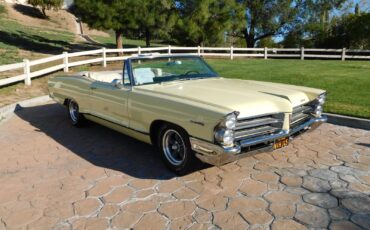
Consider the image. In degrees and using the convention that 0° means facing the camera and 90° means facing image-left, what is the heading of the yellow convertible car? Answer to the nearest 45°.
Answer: approximately 315°

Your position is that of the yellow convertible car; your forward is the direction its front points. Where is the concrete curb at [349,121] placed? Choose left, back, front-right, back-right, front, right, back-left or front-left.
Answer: left

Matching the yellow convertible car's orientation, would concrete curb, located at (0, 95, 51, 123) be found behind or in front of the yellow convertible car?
behind

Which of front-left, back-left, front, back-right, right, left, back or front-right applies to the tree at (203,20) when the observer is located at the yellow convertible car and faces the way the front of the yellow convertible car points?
back-left

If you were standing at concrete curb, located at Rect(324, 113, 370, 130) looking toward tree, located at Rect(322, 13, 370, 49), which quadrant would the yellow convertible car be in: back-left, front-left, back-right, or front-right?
back-left

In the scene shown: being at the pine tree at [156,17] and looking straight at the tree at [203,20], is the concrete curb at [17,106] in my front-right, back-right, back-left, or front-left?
back-right

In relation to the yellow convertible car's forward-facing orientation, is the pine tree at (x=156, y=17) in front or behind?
behind
